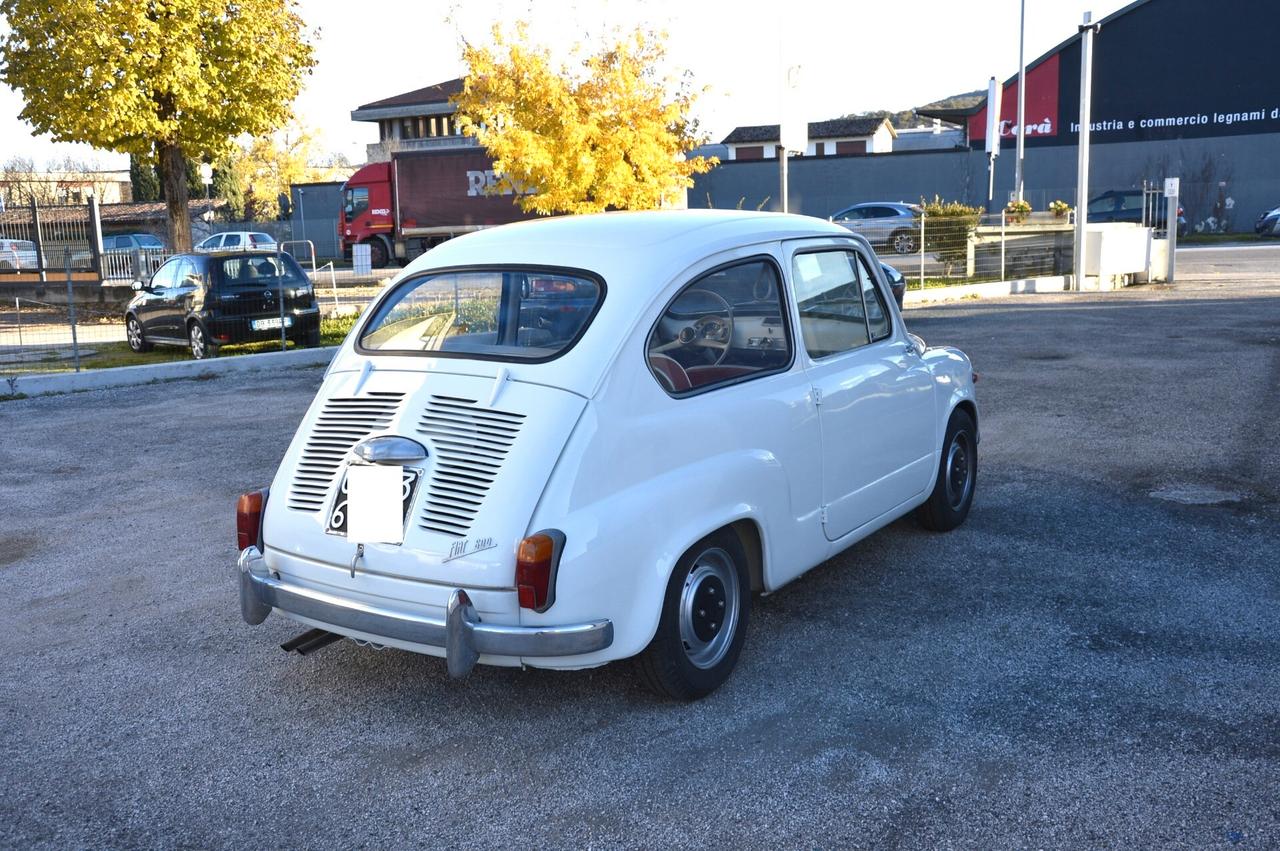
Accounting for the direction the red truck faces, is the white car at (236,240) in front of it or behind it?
in front

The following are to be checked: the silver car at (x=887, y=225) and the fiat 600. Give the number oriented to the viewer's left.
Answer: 1

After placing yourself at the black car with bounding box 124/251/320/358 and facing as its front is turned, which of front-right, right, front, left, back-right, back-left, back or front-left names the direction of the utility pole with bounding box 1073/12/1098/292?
back-right

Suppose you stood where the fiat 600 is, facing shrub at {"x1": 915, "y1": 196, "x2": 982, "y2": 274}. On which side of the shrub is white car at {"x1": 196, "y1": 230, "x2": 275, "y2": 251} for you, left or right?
left

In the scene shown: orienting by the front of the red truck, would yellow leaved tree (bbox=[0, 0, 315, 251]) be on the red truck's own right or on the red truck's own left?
on the red truck's own left

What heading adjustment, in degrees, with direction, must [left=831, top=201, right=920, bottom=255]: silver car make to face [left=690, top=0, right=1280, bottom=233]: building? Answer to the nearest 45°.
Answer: approximately 135° to its right

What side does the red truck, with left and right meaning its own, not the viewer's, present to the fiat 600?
left

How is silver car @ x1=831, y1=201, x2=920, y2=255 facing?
to the viewer's left

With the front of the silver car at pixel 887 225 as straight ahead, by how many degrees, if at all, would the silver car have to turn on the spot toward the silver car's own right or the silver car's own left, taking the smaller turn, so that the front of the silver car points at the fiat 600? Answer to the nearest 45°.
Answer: approximately 90° to the silver car's own left

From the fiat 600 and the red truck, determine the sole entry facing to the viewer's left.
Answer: the red truck

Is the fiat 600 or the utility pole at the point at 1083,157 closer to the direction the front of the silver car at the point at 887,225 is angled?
the fiat 600

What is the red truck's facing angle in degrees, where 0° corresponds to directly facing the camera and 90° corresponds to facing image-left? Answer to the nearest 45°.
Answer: approximately 90°

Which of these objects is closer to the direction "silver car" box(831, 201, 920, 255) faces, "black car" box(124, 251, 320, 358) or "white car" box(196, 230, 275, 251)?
the white car

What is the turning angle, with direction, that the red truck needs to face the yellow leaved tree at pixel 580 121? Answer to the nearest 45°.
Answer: approximately 90° to its left

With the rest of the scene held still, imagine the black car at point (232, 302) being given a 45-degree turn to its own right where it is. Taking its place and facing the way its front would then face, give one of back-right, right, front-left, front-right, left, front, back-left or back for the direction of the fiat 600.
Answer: back

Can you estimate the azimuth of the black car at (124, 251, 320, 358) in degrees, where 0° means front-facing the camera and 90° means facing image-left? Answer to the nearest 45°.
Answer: approximately 135°

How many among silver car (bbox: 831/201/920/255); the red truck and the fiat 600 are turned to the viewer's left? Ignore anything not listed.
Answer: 2

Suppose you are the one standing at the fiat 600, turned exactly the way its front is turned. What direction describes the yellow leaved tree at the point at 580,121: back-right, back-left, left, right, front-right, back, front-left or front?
front-left

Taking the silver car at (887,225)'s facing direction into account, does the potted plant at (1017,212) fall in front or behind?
behind
